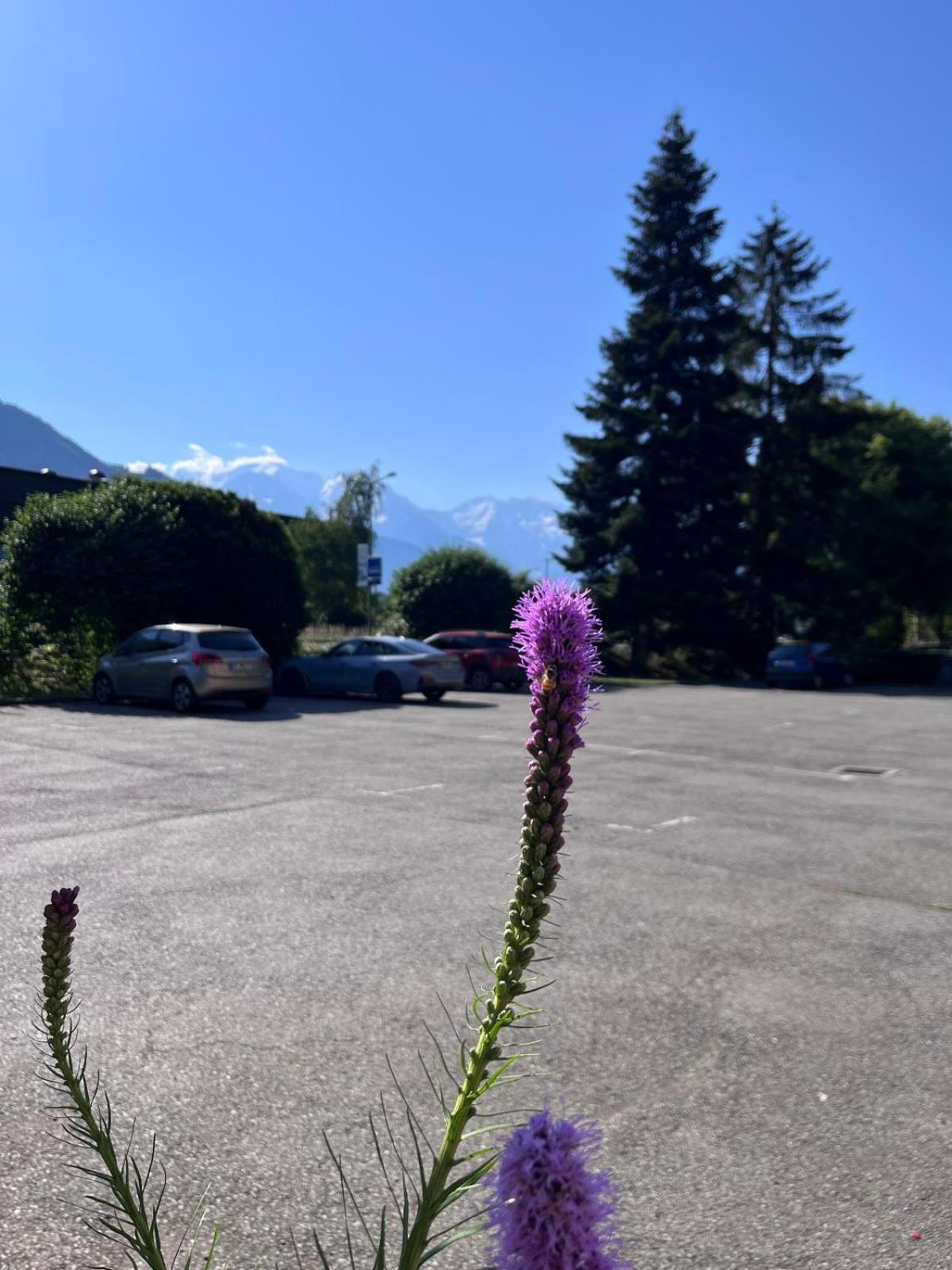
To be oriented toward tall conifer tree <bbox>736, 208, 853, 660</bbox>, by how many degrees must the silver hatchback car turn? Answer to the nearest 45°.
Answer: approximately 90° to its right

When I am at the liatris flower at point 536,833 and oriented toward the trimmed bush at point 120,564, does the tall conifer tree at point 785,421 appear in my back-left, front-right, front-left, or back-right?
front-right

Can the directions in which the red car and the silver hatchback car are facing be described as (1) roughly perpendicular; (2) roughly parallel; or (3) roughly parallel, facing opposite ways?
roughly parallel

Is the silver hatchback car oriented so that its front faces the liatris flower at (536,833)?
no

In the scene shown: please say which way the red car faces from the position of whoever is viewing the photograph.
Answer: facing away from the viewer and to the left of the viewer

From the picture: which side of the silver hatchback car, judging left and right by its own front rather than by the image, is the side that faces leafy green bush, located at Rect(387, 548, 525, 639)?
right

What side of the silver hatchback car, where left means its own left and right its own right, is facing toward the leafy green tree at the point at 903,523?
right

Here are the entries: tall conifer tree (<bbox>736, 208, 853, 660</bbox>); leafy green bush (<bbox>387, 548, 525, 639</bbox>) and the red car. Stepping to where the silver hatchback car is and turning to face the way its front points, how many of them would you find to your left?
0

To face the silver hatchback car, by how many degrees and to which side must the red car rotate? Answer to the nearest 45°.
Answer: approximately 90° to its left

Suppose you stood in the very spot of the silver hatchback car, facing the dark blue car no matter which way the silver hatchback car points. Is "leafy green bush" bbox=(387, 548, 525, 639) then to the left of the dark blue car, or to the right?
left

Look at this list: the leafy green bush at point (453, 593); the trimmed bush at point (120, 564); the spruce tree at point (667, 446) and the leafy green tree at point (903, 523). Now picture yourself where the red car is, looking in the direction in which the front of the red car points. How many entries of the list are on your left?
1

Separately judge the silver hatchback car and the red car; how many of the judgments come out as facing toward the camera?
0

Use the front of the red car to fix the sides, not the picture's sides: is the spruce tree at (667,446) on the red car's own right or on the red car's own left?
on the red car's own right

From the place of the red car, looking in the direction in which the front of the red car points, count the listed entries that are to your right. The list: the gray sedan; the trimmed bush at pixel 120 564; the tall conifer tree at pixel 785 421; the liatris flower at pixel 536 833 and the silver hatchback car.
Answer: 1

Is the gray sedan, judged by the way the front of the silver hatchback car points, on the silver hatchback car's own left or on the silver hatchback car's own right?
on the silver hatchback car's own right

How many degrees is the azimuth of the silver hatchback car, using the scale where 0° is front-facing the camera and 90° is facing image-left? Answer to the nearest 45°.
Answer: approximately 135°

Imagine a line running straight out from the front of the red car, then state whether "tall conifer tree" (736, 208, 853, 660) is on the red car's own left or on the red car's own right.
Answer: on the red car's own right

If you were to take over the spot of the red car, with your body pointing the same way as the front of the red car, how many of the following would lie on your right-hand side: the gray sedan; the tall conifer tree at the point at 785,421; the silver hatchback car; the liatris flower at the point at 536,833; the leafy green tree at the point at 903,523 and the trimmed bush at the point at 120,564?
2
